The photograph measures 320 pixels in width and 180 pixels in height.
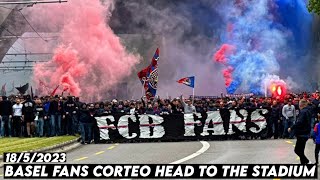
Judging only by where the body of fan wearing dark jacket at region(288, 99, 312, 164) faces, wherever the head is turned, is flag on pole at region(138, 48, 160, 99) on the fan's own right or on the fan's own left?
on the fan's own right
